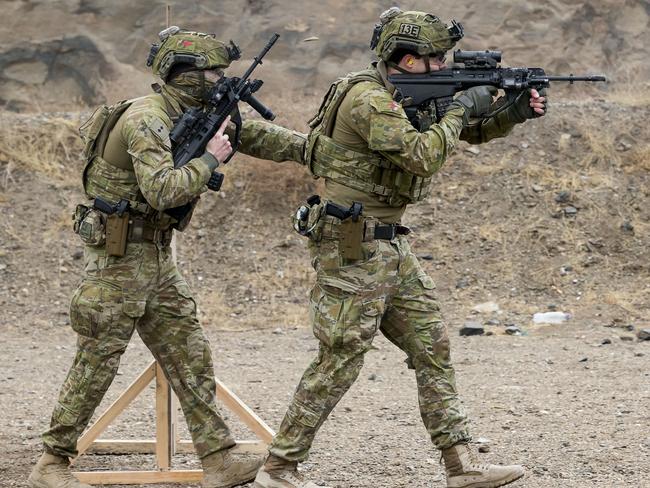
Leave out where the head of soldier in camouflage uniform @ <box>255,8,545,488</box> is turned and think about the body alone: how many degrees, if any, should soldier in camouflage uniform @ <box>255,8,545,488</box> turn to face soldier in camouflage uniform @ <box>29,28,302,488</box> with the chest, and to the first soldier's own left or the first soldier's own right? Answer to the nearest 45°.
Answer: approximately 180°

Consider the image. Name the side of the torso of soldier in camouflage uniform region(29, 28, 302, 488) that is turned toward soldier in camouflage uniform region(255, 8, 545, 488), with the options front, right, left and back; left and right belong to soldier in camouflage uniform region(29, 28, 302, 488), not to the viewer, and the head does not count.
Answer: front

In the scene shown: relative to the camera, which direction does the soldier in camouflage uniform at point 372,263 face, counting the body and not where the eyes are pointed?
to the viewer's right

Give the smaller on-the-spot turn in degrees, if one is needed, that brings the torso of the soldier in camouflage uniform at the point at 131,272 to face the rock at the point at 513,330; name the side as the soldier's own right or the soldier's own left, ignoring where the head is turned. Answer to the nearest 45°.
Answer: approximately 45° to the soldier's own left

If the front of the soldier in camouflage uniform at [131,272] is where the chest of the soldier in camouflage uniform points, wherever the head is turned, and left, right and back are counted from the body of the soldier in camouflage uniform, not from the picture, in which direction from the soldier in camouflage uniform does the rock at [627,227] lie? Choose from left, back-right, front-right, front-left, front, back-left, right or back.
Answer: front-left

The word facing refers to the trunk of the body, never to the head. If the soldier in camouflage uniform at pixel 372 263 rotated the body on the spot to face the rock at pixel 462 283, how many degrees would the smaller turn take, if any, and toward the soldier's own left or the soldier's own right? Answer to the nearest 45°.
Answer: approximately 90° to the soldier's own left

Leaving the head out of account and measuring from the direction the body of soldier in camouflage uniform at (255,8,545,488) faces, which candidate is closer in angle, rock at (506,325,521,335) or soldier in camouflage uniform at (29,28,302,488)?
the rock

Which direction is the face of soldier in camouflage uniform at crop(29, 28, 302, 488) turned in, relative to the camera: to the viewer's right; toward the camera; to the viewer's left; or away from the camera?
to the viewer's right

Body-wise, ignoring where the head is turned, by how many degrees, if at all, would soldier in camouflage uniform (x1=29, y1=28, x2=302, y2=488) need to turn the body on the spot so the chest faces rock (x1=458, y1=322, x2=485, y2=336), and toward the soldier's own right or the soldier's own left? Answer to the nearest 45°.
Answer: approximately 45° to the soldier's own left

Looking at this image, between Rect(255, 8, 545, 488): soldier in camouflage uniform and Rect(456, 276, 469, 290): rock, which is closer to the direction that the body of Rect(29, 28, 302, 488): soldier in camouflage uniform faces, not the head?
the soldier in camouflage uniform

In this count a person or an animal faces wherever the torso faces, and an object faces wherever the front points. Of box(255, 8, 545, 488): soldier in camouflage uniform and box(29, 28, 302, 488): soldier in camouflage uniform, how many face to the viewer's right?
2

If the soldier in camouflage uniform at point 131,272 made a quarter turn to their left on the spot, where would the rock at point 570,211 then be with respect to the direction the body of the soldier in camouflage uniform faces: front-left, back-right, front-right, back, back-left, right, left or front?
front-right

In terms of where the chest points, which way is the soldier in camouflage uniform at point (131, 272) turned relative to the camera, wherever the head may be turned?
to the viewer's right

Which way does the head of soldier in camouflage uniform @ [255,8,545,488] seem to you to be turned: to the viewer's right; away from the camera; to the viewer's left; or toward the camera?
to the viewer's right
